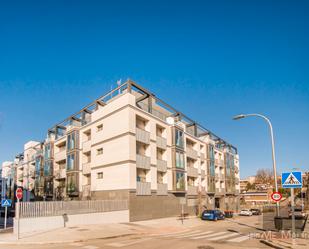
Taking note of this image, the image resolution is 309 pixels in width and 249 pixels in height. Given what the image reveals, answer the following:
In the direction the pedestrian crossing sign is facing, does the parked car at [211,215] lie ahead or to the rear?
to the rear

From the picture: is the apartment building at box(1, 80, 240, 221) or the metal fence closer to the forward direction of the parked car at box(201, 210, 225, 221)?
the metal fence

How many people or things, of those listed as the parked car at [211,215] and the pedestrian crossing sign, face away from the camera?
0

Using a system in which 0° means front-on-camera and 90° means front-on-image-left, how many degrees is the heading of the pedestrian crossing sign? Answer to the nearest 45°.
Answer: approximately 0°
